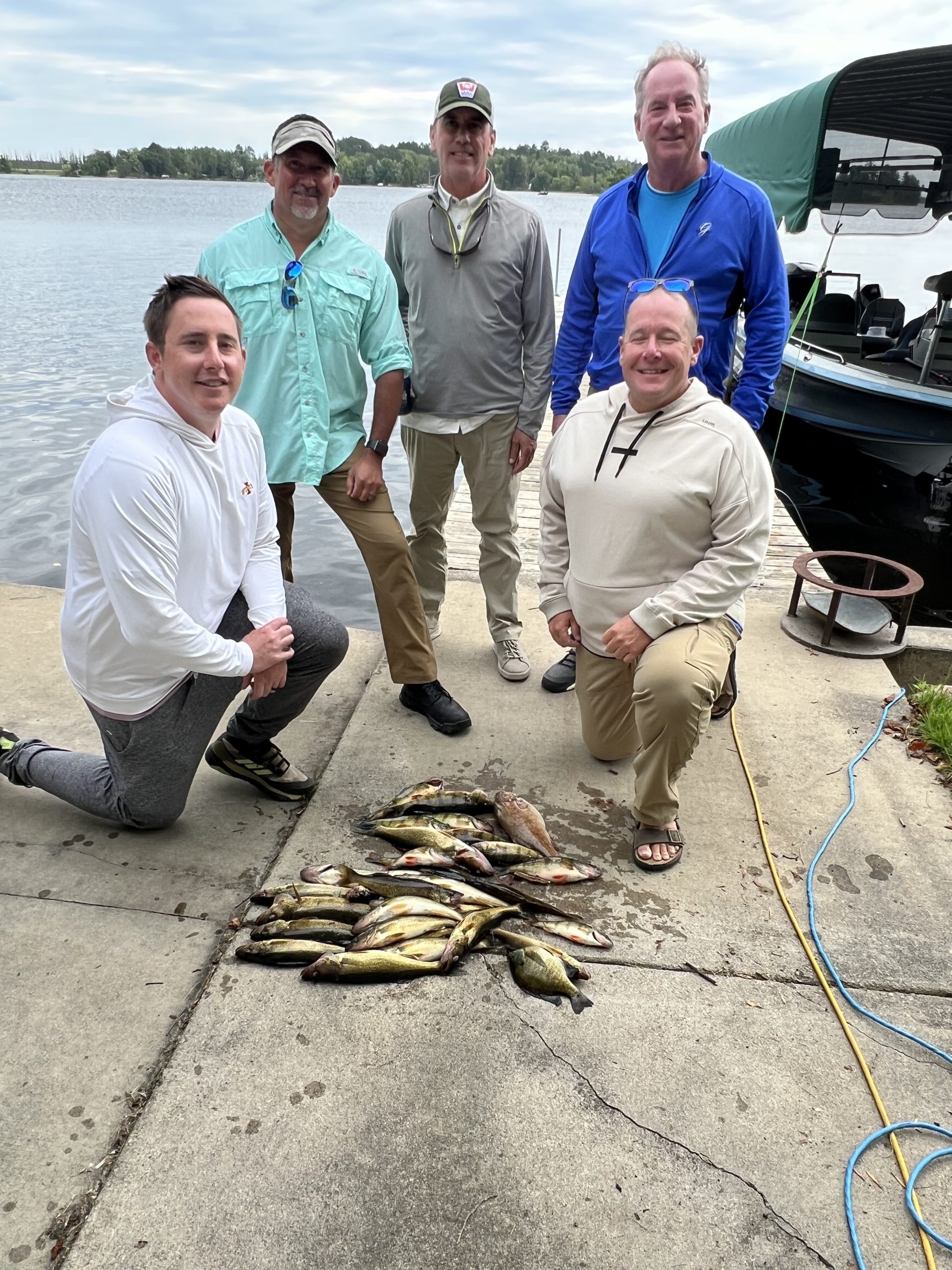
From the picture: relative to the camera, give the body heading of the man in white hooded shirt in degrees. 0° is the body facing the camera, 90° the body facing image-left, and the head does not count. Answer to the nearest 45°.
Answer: approximately 315°

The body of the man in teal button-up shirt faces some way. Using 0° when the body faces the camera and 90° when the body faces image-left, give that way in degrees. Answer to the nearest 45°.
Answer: approximately 0°

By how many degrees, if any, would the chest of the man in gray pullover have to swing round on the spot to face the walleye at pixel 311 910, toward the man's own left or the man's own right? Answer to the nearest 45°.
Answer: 0° — they already face it

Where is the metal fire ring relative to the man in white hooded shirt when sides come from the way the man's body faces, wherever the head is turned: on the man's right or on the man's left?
on the man's left

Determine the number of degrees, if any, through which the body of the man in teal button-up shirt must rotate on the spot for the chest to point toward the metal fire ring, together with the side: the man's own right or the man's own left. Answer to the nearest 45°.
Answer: approximately 90° to the man's own left

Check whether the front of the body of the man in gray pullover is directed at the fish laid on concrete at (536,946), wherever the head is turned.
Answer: yes

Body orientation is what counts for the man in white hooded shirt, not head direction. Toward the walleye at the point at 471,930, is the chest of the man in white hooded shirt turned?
yes
